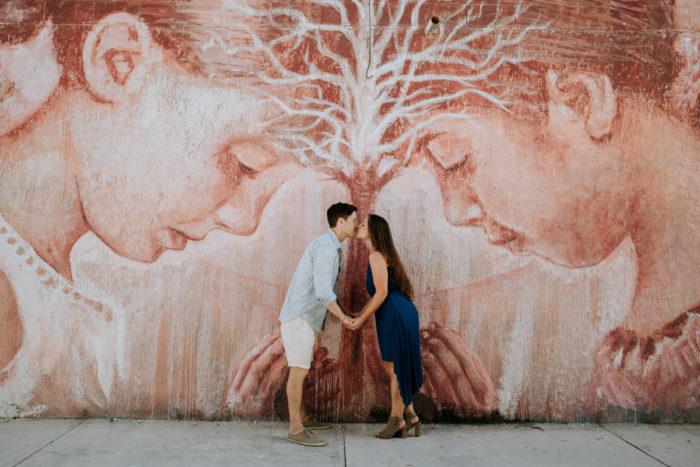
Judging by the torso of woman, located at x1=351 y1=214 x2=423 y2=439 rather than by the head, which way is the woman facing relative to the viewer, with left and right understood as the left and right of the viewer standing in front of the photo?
facing to the left of the viewer

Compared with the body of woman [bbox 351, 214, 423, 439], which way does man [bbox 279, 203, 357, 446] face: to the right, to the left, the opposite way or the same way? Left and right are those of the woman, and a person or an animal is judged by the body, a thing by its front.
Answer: the opposite way

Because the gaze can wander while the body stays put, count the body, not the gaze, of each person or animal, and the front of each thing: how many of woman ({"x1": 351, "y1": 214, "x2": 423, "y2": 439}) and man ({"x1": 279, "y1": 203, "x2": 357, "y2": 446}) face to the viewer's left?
1

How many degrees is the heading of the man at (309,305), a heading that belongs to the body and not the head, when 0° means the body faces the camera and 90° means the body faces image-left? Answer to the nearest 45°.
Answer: approximately 270°

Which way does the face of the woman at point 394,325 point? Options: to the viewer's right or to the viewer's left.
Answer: to the viewer's left

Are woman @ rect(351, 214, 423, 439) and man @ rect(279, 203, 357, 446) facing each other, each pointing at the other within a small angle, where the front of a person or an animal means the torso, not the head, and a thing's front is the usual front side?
yes

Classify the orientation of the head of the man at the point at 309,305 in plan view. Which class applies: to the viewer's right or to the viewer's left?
to the viewer's right
